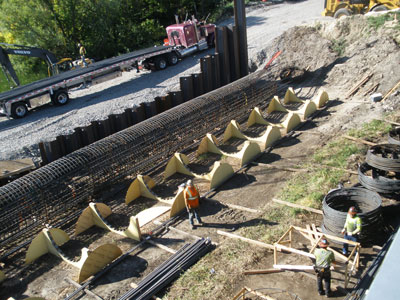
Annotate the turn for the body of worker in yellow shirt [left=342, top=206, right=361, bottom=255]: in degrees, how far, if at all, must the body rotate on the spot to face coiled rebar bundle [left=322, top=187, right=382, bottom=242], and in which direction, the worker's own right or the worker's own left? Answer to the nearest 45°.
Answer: approximately 135° to the worker's own right

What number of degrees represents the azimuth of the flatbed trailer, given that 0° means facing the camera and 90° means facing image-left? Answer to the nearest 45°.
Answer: approximately 225°

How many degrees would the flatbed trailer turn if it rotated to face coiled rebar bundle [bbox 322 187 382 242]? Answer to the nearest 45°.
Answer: approximately 135° to its right

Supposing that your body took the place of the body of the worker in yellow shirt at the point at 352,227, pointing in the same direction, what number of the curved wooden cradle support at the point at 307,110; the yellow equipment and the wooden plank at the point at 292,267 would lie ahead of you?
1

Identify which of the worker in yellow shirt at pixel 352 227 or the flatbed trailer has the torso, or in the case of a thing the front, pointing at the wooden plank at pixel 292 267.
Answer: the worker in yellow shirt

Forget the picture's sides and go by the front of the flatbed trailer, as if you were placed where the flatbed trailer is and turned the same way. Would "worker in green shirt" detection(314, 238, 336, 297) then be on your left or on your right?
on your right

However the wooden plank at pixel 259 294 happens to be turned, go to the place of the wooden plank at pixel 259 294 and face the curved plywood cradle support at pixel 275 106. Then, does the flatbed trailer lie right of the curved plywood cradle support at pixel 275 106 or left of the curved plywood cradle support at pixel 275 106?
left

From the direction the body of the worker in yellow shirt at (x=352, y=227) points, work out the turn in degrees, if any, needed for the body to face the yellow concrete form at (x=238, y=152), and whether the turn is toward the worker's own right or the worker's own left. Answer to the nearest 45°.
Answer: approximately 90° to the worker's own right

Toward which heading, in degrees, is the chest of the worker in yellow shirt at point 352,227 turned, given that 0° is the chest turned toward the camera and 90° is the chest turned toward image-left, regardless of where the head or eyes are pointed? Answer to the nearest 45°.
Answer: approximately 45°

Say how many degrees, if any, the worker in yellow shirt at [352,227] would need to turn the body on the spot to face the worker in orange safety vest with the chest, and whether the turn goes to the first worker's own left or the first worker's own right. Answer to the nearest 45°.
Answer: approximately 45° to the first worker's own right

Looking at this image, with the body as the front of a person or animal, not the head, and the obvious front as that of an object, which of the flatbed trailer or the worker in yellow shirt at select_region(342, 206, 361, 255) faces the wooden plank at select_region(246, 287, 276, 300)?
the worker in yellow shirt

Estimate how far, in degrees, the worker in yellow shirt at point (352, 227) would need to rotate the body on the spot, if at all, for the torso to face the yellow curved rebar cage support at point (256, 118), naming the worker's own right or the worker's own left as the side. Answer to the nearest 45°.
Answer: approximately 90° to the worker's own right

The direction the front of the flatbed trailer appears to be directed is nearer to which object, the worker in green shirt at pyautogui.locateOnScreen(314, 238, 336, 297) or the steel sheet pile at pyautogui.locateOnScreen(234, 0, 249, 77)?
the steel sheet pile

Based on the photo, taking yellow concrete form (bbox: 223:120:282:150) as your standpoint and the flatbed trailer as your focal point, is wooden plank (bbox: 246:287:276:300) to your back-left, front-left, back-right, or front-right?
back-left
